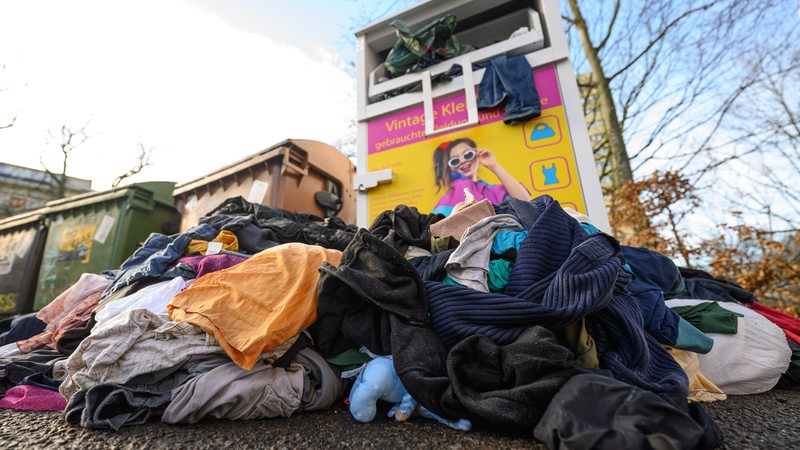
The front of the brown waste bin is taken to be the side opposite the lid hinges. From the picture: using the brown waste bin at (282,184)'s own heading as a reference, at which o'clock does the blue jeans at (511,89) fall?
The blue jeans is roughly at 9 o'clock from the brown waste bin.

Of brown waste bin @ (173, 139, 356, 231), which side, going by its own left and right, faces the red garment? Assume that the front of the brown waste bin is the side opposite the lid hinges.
left

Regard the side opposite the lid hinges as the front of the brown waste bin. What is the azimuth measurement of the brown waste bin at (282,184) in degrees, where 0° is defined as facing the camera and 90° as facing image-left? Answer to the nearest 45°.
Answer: approximately 45°

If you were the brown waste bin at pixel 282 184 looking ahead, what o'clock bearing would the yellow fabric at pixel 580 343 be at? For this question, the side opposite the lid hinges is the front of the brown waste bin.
The yellow fabric is roughly at 10 o'clock from the brown waste bin.

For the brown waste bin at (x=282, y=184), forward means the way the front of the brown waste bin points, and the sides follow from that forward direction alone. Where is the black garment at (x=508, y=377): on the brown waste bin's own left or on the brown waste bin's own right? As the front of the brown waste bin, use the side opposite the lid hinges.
on the brown waste bin's own left

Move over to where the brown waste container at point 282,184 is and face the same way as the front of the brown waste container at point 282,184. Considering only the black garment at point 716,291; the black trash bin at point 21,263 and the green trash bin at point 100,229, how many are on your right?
2

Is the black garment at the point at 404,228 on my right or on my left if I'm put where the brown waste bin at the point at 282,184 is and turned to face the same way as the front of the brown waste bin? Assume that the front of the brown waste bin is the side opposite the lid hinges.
on my left

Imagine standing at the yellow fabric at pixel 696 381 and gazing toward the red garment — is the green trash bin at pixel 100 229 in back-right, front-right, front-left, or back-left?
back-left
